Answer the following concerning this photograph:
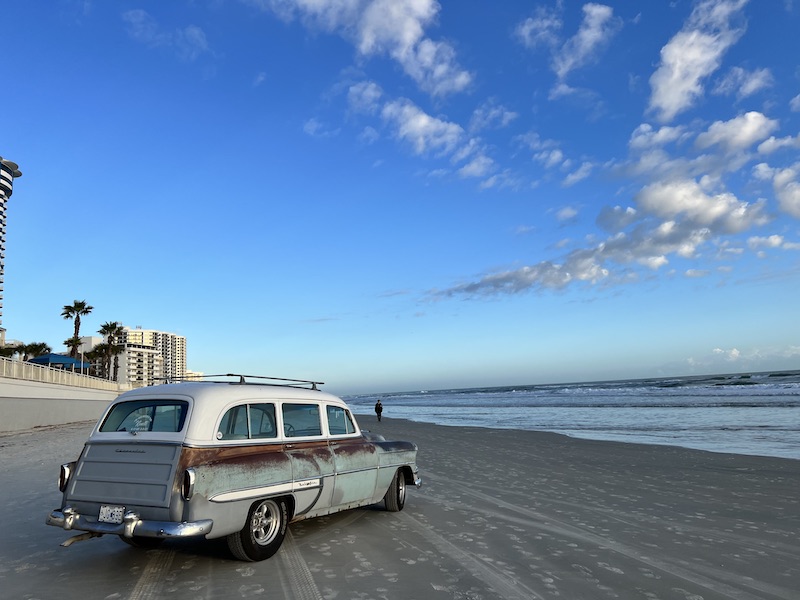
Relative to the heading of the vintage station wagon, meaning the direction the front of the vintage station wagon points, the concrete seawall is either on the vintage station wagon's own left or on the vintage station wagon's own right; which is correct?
on the vintage station wagon's own left

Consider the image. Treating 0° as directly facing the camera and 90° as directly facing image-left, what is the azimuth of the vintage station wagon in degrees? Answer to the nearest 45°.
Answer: approximately 225°
